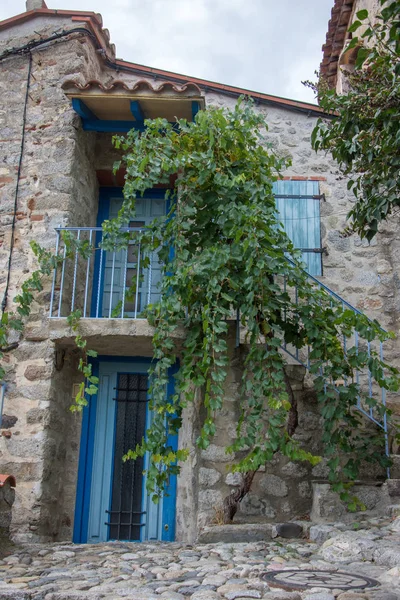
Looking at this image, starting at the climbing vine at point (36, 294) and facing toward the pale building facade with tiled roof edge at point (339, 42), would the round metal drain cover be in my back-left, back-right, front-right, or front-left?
front-right

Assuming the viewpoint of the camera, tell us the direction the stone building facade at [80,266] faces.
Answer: facing the viewer

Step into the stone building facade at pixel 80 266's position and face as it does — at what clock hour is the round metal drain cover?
The round metal drain cover is roughly at 11 o'clock from the stone building facade.
